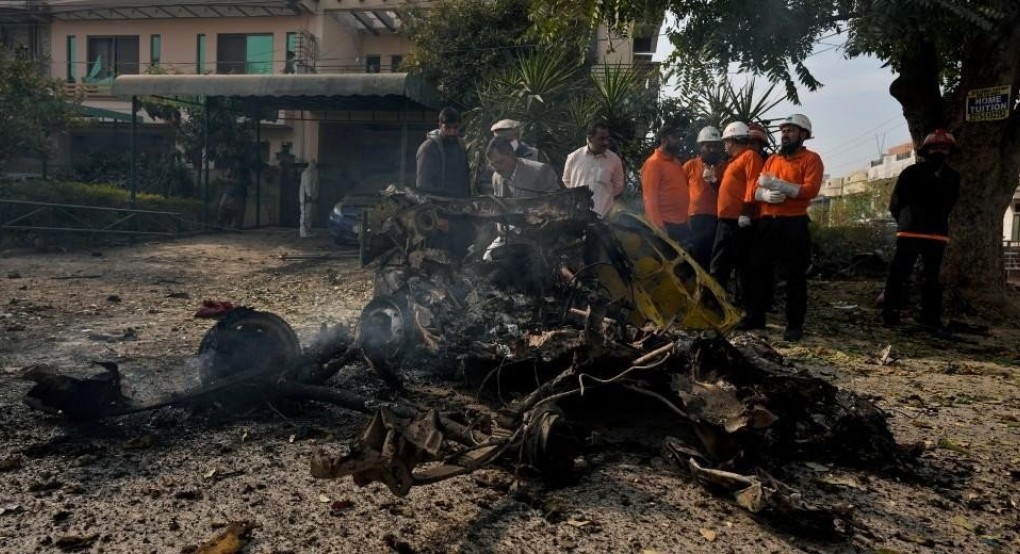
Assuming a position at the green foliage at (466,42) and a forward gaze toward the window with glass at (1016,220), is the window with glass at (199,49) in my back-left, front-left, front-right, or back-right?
back-left

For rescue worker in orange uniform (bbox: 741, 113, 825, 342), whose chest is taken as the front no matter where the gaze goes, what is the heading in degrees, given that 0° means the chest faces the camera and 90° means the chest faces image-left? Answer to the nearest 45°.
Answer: approximately 45°

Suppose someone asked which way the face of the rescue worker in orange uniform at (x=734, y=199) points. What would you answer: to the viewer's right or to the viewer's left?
to the viewer's left

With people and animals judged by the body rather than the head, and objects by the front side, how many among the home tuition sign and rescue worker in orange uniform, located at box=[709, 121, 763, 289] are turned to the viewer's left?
1

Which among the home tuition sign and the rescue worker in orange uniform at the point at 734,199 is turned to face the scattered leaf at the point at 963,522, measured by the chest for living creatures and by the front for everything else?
the home tuition sign

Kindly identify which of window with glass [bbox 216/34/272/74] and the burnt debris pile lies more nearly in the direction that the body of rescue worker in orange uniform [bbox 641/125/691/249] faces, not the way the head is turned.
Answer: the burnt debris pile

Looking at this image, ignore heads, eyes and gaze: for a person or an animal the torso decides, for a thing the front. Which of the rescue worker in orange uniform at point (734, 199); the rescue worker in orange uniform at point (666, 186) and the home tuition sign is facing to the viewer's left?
the rescue worker in orange uniform at point (734, 199)
